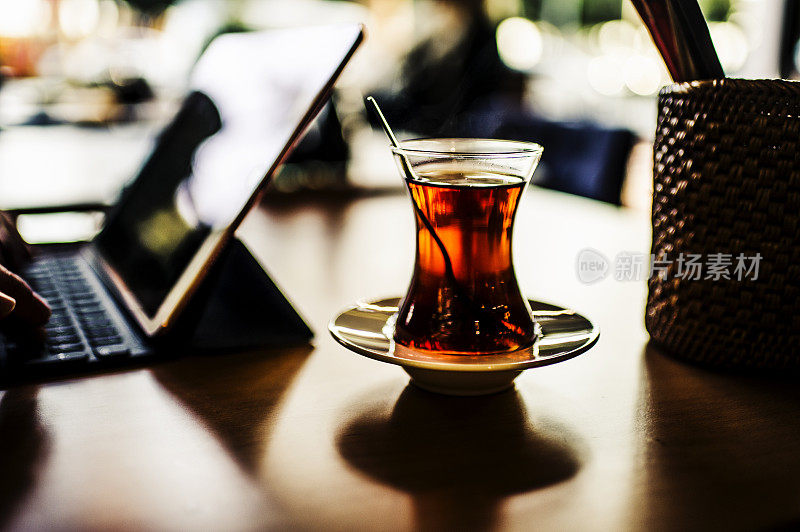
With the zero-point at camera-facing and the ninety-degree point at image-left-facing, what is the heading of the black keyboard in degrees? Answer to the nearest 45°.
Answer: approximately 90°
